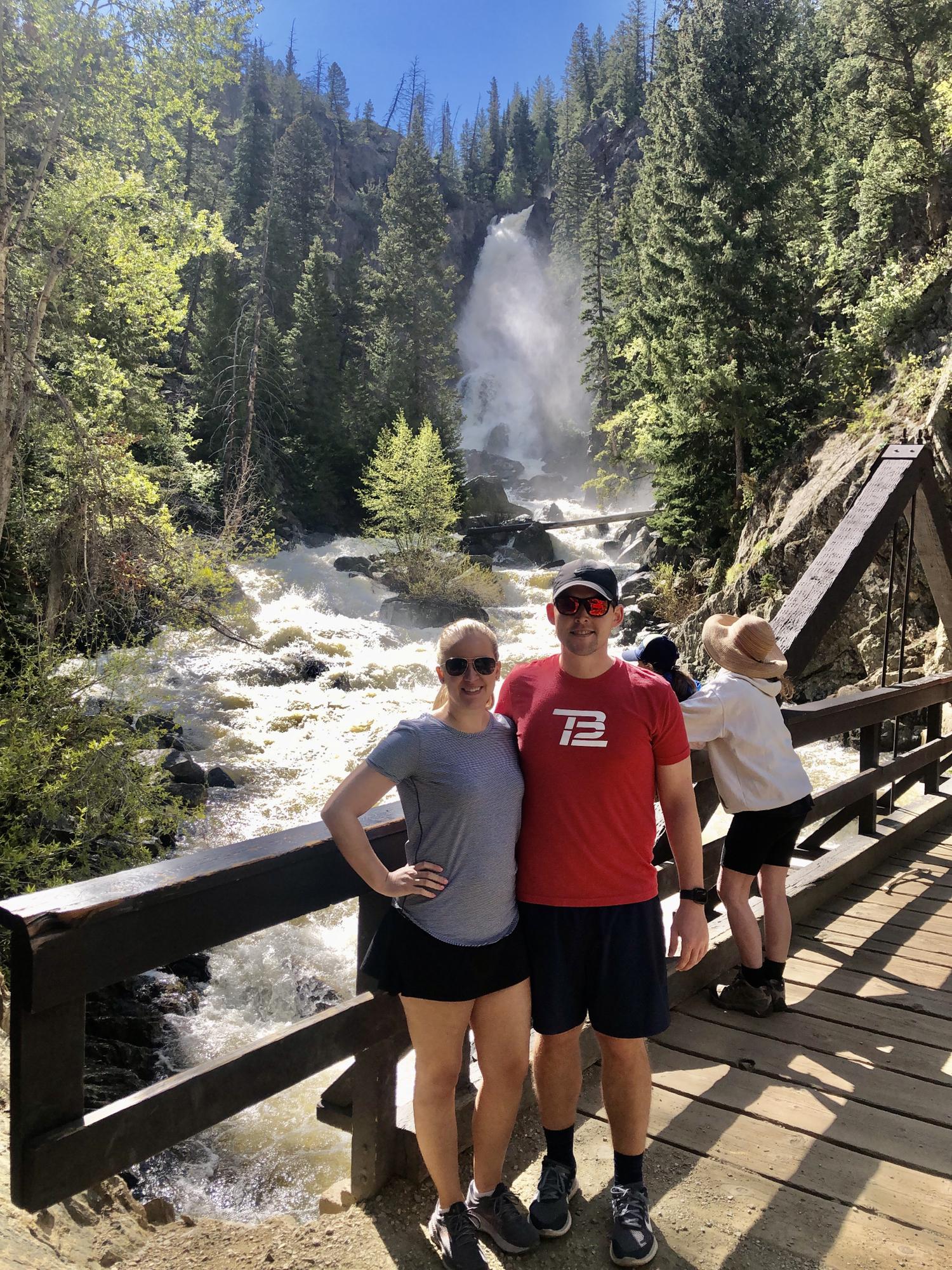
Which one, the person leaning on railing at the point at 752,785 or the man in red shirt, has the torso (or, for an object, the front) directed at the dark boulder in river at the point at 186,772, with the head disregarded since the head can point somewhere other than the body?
the person leaning on railing

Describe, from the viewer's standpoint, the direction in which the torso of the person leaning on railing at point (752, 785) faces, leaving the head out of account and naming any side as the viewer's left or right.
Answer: facing away from the viewer and to the left of the viewer

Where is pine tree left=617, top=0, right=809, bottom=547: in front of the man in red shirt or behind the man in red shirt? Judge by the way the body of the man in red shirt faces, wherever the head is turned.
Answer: behind

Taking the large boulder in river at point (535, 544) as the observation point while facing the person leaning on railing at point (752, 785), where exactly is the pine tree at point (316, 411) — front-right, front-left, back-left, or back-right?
back-right

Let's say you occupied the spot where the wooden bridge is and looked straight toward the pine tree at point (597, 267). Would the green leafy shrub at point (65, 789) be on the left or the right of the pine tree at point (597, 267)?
left

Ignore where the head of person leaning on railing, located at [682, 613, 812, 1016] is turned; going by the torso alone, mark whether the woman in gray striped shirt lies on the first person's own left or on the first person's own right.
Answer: on the first person's own left

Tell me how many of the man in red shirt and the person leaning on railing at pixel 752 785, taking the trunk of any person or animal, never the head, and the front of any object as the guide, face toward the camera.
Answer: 1

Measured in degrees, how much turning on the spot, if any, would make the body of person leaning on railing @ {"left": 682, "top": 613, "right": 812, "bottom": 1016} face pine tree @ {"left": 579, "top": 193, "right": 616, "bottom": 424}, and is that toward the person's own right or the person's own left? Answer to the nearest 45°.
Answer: approximately 45° to the person's own right
